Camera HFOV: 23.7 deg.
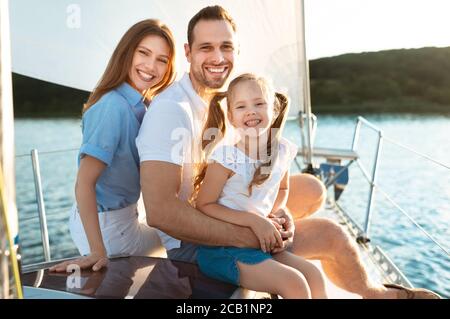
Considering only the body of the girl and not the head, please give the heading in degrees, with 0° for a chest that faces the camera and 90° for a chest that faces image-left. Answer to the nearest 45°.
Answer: approximately 315°

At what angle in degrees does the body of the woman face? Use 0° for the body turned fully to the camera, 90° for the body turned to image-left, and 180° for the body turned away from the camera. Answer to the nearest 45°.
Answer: approximately 270°
